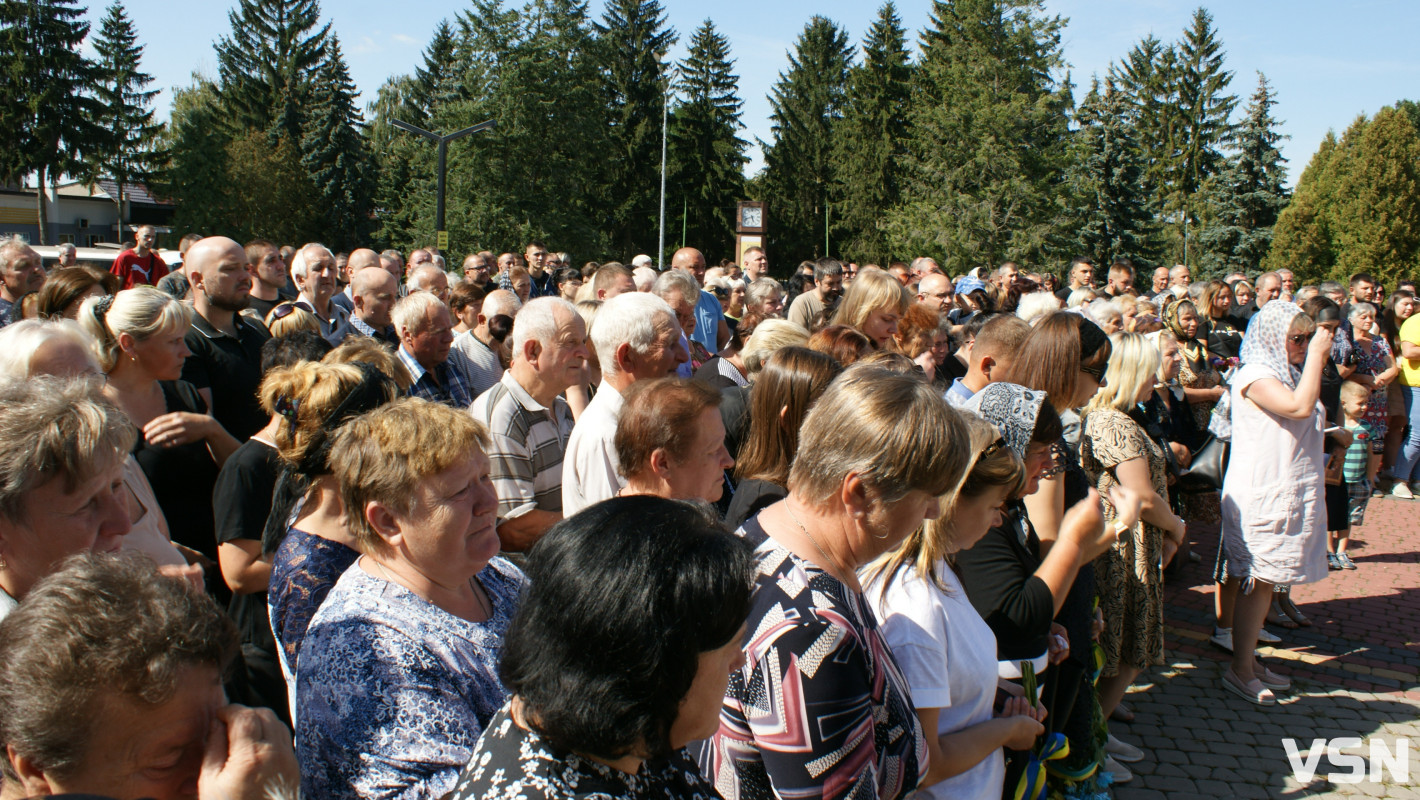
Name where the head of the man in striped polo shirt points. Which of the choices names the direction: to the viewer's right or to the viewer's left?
to the viewer's right

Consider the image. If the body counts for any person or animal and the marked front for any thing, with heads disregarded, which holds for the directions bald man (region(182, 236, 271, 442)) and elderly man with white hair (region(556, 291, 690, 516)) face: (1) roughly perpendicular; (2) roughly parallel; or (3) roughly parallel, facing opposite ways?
roughly parallel

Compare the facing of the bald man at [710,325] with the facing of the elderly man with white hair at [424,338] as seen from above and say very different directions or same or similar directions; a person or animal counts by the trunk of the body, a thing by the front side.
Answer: same or similar directions

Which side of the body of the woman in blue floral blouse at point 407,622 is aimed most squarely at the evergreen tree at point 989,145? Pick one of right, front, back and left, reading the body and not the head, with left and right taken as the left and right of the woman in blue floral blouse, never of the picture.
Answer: left

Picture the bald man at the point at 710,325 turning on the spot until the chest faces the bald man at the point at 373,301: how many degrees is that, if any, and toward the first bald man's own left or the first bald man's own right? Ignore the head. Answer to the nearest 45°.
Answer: approximately 90° to the first bald man's own right

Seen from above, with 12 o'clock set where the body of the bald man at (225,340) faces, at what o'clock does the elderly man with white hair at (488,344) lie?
The elderly man with white hair is roughly at 10 o'clock from the bald man.

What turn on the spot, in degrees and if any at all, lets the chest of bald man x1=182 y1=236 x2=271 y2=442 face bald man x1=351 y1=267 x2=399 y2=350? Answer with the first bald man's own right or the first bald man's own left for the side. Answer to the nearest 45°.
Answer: approximately 90° to the first bald man's own left

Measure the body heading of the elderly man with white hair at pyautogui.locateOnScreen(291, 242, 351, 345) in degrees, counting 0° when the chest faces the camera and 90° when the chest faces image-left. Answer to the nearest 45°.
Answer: approximately 315°

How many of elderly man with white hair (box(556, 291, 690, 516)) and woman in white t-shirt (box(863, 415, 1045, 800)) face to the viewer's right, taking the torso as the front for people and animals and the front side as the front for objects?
2

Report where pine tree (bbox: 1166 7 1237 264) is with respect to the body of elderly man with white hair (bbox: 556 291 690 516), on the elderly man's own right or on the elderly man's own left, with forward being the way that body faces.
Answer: on the elderly man's own left

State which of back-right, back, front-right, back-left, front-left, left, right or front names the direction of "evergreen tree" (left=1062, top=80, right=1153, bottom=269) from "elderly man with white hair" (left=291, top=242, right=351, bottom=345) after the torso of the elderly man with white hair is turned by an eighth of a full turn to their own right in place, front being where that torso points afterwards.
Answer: back-left

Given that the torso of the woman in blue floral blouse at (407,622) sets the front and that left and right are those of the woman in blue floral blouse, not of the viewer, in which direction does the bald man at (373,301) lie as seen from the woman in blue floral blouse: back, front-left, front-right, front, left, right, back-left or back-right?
back-left

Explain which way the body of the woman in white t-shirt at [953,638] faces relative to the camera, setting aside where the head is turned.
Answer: to the viewer's right

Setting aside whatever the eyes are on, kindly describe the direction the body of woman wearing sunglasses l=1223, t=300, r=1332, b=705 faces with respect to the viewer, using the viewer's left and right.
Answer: facing the viewer and to the right of the viewer
